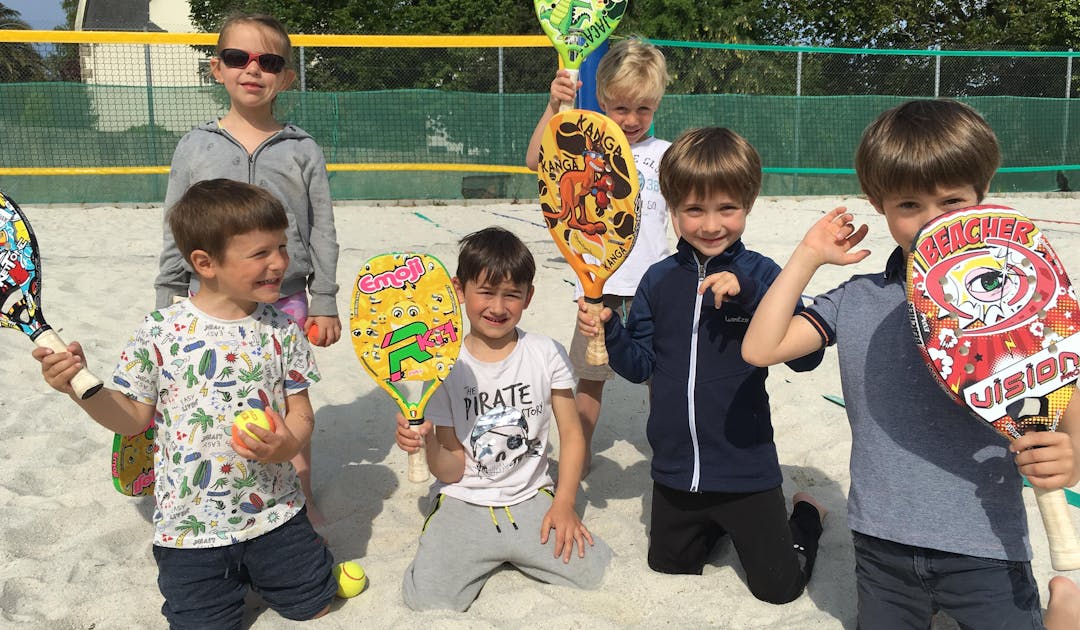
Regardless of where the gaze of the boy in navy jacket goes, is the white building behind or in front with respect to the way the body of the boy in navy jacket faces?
behind

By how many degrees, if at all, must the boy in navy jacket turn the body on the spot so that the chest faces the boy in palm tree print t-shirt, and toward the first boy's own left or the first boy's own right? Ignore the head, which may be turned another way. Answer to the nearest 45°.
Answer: approximately 90° to the first boy's own right

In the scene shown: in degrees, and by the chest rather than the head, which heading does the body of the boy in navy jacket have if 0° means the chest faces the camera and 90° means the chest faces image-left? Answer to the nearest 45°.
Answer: approximately 0°

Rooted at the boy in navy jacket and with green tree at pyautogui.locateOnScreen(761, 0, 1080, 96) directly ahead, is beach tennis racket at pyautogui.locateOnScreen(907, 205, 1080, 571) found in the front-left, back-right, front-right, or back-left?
back-right

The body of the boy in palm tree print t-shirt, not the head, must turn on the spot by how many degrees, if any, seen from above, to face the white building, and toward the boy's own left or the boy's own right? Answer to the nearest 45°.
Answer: approximately 135° to the boy's own left

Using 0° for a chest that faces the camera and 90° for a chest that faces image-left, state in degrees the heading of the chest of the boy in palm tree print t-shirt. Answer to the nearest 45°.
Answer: approximately 315°

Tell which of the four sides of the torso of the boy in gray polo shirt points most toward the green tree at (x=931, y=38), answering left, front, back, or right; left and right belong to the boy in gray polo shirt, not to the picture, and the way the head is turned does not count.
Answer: back

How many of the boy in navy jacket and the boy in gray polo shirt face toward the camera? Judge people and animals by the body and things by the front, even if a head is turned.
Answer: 2
